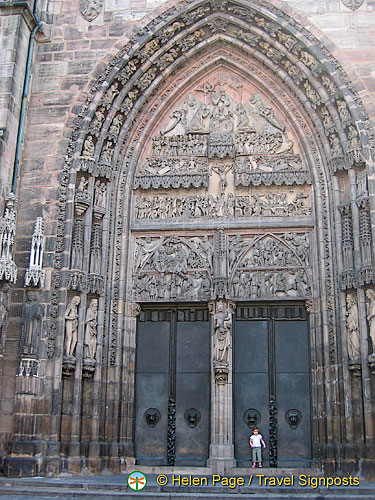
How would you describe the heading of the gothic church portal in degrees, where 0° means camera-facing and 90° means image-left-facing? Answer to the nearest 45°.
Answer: approximately 0°

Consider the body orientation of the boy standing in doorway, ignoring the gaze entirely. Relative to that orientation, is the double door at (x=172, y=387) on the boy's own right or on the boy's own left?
on the boy's own right

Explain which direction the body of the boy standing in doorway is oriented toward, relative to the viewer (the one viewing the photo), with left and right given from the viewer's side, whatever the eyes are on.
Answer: facing the viewer
